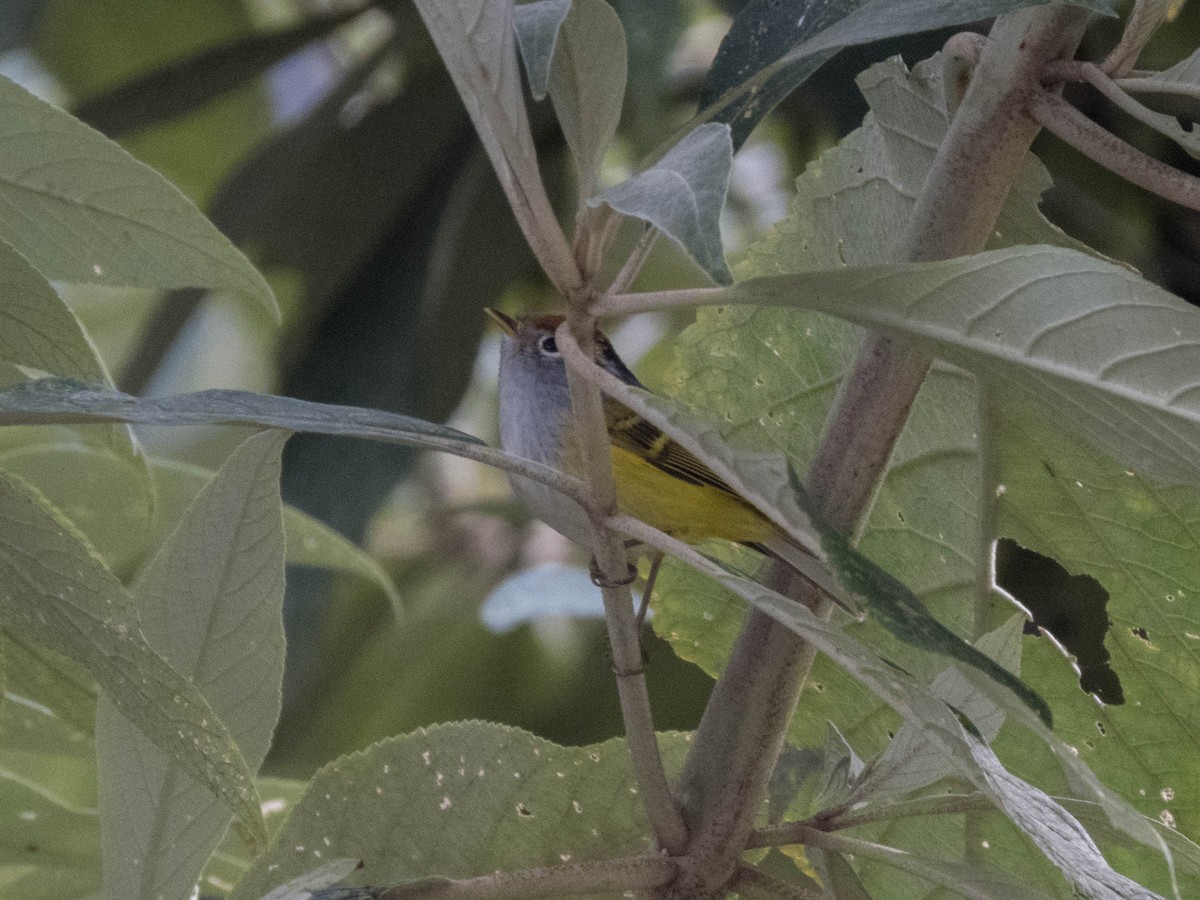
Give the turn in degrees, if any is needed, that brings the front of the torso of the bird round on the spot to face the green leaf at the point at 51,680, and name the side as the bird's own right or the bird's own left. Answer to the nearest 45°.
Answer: approximately 45° to the bird's own left

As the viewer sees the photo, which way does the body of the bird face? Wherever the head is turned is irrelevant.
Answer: to the viewer's left

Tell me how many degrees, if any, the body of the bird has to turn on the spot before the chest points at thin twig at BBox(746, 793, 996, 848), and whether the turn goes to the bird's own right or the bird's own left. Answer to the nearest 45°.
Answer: approximately 180°

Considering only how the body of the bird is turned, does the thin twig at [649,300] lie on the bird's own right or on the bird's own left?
on the bird's own left
